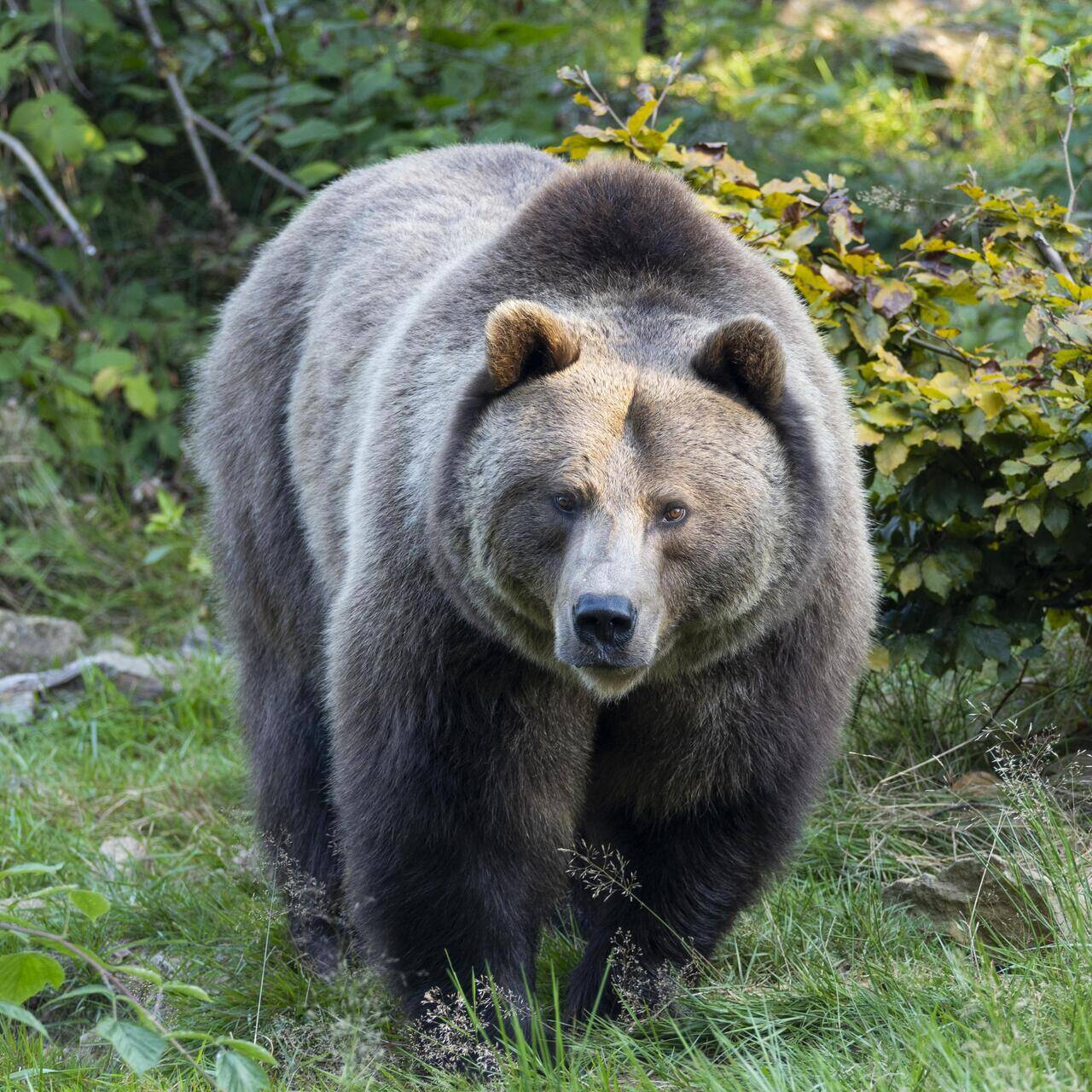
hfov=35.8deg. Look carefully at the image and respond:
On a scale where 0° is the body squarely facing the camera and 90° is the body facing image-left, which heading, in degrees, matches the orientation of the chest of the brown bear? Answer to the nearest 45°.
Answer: approximately 0°

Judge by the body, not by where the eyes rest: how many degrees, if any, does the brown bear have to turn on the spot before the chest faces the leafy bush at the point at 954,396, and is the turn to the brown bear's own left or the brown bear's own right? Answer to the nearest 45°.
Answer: approximately 135° to the brown bear's own left

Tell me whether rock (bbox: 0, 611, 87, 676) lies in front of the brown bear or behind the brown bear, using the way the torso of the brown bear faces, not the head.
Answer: behind

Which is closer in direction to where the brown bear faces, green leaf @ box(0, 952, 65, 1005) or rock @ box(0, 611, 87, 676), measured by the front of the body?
the green leaf

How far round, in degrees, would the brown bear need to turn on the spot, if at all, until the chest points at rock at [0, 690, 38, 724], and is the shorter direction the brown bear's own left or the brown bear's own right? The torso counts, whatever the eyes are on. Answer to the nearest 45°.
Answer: approximately 135° to the brown bear's own right

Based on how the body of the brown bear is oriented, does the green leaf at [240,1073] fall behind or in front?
in front

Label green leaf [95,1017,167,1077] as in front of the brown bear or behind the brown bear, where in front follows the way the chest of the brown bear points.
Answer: in front

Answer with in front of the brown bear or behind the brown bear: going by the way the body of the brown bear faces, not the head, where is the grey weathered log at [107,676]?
behind

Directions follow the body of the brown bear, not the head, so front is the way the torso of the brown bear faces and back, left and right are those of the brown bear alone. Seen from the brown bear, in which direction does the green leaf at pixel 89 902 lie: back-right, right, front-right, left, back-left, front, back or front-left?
front-right

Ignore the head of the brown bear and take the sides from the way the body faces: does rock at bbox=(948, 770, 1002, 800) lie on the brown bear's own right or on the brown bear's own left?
on the brown bear's own left

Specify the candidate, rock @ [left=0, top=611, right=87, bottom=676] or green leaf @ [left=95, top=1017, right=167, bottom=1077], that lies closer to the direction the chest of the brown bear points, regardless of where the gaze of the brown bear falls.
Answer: the green leaf

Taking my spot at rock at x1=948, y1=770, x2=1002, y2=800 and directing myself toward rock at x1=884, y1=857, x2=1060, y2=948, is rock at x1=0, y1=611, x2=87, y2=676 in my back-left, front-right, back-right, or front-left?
back-right

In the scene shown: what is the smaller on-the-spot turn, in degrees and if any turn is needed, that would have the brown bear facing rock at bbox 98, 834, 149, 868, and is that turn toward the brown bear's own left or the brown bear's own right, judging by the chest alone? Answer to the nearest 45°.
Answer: approximately 135° to the brown bear's own right

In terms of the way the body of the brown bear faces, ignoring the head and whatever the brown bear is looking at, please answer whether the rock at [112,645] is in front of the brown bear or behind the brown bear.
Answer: behind
